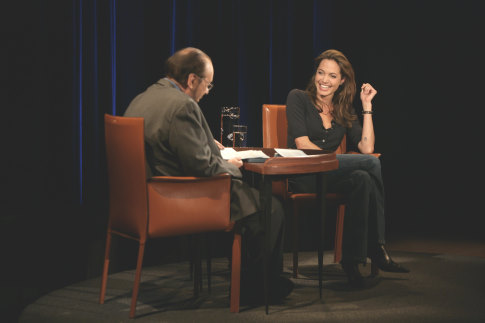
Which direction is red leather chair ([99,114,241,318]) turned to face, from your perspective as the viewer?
facing away from the viewer and to the right of the viewer

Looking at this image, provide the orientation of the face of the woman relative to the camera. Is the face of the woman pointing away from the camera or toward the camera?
toward the camera

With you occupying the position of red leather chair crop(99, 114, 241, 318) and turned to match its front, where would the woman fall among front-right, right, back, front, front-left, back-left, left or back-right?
front

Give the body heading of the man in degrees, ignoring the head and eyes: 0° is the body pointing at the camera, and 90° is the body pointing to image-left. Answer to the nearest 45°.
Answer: approximately 225°

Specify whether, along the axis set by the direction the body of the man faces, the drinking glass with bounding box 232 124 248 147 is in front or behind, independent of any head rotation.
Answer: in front

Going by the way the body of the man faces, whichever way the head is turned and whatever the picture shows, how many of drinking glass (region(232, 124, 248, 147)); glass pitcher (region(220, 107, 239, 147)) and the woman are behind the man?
0

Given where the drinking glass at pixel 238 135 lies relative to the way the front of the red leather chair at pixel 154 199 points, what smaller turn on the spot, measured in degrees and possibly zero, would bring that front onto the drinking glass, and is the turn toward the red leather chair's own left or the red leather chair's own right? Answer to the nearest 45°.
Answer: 0° — it already faces it

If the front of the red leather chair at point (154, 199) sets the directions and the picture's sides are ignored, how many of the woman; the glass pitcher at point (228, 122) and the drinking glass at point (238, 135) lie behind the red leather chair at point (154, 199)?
0

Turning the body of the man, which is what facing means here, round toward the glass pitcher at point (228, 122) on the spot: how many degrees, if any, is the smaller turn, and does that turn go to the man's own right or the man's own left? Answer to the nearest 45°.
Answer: approximately 45° to the man's own left

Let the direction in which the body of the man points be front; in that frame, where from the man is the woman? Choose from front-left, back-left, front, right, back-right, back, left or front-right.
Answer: front

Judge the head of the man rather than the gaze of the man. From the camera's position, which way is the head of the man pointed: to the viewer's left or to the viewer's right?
to the viewer's right
